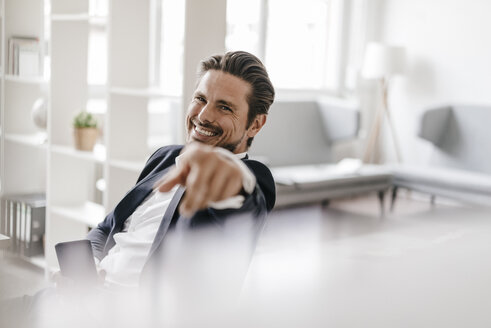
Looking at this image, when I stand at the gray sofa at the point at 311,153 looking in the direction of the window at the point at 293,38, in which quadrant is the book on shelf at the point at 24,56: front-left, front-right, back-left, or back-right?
back-left

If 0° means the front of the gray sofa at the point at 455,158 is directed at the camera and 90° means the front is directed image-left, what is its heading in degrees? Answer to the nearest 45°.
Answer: approximately 45°

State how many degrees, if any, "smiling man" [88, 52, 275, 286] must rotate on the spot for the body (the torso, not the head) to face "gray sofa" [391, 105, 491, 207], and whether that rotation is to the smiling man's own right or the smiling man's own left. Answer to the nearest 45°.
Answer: approximately 180°

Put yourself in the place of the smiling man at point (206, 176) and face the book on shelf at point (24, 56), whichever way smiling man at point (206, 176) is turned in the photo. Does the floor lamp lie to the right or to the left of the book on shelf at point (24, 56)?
right

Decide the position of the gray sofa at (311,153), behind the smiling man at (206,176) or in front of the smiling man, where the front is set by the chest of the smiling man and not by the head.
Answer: behind

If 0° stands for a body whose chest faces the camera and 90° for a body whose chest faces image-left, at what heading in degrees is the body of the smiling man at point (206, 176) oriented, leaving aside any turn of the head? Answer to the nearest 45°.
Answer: approximately 45°

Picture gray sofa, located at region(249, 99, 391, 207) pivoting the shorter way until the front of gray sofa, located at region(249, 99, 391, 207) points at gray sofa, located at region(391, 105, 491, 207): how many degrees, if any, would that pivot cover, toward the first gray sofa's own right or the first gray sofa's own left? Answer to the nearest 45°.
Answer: approximately 45° to the first gray sofa's own left

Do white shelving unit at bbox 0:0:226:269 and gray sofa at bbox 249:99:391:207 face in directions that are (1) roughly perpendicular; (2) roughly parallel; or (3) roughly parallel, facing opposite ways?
roughly perpendicular
